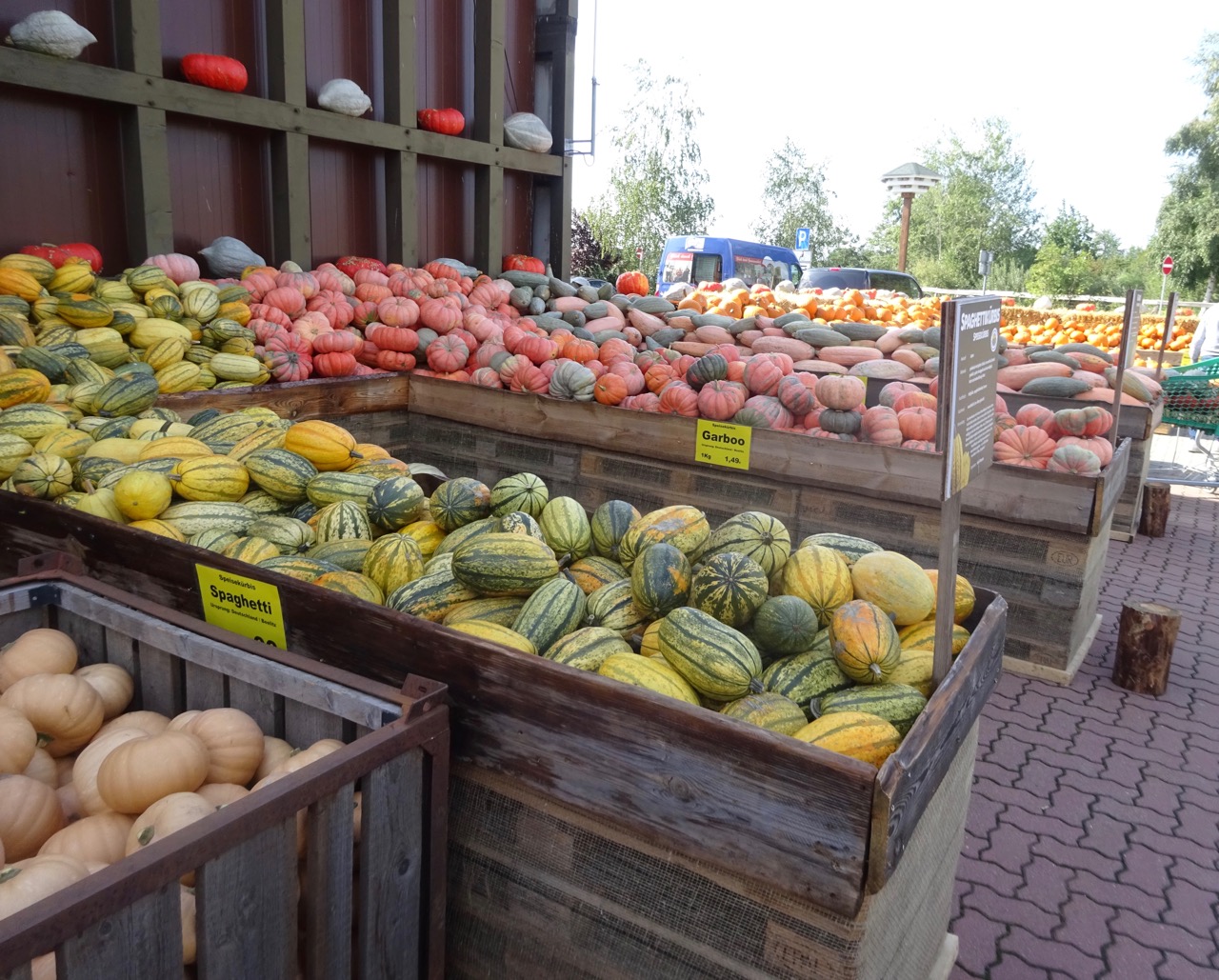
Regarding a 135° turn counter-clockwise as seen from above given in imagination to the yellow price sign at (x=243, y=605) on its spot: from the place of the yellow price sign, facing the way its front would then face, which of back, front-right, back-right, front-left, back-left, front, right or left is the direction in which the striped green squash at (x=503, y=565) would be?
front

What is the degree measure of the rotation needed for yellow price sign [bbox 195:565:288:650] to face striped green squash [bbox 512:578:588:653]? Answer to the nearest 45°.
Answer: approximately 135° to its left

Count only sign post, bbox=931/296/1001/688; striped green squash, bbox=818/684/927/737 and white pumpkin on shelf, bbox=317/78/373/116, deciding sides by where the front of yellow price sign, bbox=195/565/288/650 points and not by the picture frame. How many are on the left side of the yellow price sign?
2

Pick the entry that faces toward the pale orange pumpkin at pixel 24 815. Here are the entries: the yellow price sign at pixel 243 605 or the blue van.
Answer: the yellow price sign

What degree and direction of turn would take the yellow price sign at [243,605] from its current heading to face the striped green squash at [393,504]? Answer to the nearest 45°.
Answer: approximately 180°

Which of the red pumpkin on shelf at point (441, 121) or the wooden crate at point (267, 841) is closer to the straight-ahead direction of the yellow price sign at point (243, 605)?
the wooden crate

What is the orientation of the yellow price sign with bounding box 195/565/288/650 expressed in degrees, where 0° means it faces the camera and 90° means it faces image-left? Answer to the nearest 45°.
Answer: approximately 45°
